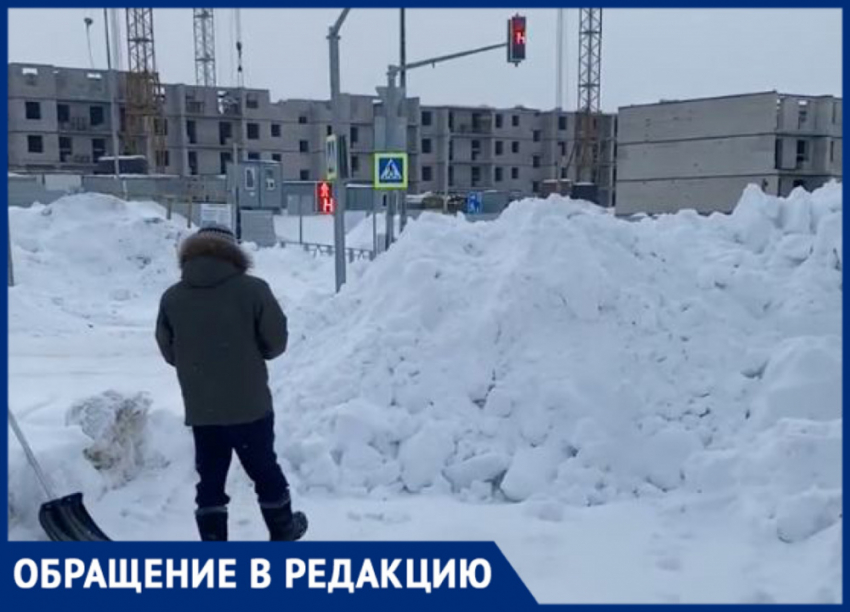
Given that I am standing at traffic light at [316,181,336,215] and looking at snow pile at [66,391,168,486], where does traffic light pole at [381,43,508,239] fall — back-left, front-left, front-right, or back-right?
back-left

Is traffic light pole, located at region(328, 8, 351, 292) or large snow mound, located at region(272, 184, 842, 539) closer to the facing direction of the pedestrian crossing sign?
the large snow mound

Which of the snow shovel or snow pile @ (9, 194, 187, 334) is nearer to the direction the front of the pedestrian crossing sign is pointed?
the snow shovel

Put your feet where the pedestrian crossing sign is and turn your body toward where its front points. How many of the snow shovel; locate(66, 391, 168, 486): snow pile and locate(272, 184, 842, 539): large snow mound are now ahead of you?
3

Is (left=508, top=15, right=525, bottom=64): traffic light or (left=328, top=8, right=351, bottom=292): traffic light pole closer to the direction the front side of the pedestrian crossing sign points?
the traffic light pole

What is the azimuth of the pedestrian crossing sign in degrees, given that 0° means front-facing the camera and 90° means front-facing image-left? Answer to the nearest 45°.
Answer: approximately 0°

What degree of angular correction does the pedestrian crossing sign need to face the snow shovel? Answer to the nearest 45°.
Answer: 0° — it already faces it

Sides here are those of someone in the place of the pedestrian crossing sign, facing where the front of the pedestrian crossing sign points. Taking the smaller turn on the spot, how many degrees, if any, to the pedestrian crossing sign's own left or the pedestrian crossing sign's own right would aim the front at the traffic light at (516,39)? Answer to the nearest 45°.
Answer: approximately 135° to the pedestrian crossing sign's own left

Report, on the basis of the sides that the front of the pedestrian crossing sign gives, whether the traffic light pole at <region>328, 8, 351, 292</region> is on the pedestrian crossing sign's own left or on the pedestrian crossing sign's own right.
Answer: on the pedestrian crossing sign's own right

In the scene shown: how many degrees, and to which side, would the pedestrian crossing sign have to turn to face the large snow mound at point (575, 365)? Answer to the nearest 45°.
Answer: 0° — it already faces it
